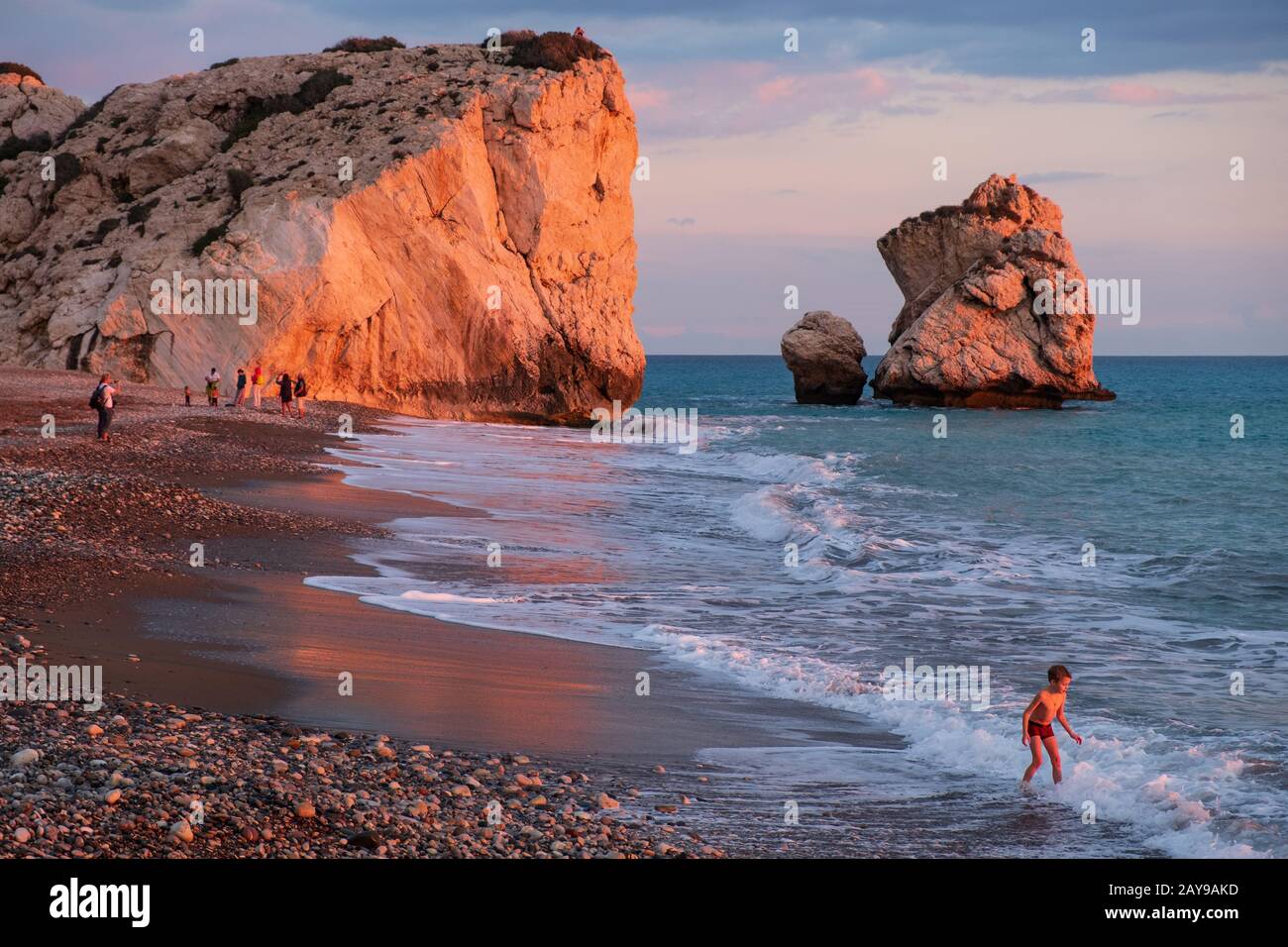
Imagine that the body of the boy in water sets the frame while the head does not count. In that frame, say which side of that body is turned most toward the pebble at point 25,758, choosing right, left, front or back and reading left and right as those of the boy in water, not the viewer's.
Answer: right

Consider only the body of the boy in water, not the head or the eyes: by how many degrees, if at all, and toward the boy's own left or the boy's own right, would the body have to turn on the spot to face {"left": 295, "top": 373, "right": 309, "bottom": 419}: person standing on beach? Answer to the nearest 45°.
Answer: approximately 180°

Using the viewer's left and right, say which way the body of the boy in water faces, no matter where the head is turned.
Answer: facing the viewer and to the right of the viewer

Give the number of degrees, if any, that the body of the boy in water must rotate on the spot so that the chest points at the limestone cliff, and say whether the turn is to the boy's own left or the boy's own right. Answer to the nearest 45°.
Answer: approximately 180°

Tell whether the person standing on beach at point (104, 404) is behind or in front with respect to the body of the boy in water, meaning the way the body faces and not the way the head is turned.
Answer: behind
